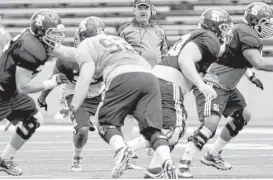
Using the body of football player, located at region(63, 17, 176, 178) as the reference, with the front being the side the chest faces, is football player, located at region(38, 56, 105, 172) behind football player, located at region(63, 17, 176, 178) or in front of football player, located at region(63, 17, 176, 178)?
in front

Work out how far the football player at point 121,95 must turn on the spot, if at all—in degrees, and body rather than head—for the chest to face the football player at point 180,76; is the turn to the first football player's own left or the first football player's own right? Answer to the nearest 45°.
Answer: approximately 90° to the first football player's own right

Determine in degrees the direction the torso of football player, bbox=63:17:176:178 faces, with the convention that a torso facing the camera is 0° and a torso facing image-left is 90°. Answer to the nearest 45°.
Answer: approximately 135°

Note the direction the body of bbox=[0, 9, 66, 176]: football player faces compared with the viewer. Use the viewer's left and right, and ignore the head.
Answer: facing to the right of the viewer

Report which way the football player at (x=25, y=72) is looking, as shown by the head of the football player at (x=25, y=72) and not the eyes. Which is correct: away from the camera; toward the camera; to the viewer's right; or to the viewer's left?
to the viewer's right
